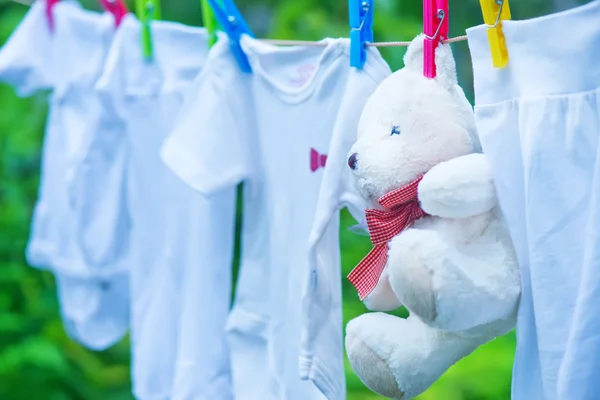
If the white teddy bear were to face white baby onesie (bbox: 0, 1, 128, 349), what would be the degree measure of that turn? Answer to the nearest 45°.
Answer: approximately 45° to its right

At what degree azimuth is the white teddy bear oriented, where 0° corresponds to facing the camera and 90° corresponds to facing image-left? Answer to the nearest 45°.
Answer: approximately 90°

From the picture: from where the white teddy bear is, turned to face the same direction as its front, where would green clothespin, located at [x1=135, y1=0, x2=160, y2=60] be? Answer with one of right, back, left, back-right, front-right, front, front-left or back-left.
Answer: front-right
